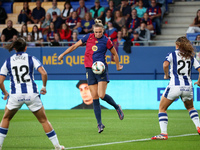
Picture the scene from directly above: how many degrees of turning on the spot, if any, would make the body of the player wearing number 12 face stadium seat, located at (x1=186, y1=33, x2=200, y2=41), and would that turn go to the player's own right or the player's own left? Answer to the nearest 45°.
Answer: approximately 45° to the player's own right

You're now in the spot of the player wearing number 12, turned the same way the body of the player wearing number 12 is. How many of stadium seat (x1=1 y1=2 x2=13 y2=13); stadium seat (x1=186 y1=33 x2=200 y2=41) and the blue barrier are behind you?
0

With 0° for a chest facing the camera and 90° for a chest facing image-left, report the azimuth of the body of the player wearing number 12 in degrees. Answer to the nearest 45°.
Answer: approximately 180°

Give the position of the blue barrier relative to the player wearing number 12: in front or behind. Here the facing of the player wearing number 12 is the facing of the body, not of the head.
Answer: in front

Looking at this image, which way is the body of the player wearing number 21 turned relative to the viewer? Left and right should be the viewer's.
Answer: facing away from the viewer and to the left of the viewer

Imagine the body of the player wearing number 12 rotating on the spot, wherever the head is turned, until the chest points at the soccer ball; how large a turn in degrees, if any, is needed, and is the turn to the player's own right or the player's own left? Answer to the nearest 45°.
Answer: approximately 45° to the player's own right

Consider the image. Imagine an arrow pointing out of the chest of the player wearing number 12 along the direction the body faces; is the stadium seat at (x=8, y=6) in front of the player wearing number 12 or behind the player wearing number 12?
in front

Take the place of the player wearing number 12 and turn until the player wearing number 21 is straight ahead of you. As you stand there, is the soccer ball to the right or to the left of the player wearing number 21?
left

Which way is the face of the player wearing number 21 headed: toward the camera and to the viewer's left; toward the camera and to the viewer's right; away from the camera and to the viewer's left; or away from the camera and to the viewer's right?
away from the camera and to the viewer's left

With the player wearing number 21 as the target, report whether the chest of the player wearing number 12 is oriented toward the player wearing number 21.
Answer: no

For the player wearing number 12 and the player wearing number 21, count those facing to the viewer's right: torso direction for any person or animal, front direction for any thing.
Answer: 0

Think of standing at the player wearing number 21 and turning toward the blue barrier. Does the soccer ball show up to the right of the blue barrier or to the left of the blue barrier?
left

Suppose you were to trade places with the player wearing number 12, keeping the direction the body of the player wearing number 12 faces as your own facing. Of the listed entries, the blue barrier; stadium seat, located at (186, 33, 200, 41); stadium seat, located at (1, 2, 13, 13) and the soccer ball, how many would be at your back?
0

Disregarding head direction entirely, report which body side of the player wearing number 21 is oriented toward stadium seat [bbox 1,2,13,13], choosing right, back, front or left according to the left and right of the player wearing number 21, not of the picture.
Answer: front

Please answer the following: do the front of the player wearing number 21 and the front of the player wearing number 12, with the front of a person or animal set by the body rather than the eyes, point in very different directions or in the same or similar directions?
same or similar directions
